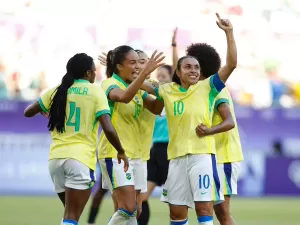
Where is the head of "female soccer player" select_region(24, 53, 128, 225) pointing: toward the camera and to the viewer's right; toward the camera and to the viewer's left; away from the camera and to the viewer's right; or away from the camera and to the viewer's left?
away from the camera and to the viewer's right

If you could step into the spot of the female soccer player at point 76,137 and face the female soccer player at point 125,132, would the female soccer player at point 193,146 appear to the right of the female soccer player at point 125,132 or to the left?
right

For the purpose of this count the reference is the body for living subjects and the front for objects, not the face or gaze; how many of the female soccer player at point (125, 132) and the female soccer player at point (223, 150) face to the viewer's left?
1

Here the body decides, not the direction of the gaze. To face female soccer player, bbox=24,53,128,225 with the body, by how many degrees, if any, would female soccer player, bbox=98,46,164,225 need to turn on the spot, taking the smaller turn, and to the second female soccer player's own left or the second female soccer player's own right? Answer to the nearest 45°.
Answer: approximately 90° to the second female soccer player's own right
